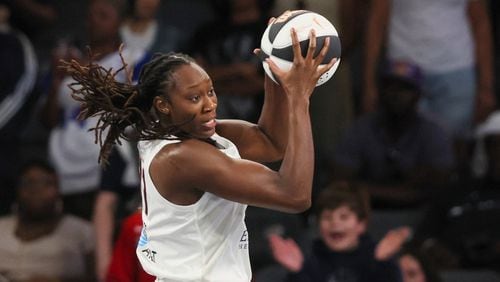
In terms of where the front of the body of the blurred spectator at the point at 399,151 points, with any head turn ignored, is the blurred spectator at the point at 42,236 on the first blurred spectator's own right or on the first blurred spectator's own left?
on the first blurred spectator's own right

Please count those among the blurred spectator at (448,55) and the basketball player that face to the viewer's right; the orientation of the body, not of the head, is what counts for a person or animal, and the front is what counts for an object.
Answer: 1

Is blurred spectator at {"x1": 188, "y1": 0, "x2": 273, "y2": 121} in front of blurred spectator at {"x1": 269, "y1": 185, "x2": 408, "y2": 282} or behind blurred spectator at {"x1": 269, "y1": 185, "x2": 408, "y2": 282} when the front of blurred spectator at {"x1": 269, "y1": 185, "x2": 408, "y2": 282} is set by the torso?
behind

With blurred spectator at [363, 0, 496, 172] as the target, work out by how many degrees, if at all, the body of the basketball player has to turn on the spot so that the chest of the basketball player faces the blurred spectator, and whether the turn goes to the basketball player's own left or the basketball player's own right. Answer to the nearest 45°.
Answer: approximately 45° to the basketball player's own left

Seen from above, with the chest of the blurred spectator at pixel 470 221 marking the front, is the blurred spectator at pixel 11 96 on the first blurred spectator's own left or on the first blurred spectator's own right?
on the first blurred spectator's own right

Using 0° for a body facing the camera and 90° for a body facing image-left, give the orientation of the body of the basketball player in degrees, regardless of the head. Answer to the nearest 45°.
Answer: approximately 270°

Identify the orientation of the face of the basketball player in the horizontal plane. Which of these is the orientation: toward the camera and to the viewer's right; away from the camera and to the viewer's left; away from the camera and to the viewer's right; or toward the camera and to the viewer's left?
toward the camera and to the viewer's right
